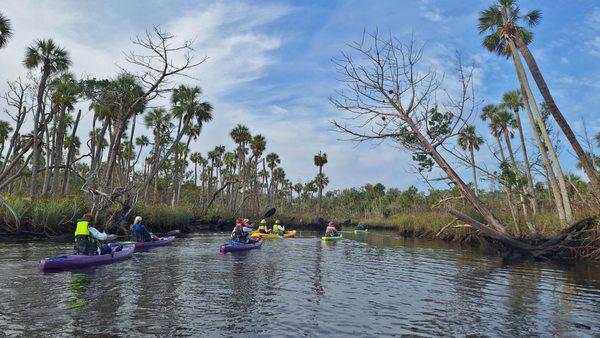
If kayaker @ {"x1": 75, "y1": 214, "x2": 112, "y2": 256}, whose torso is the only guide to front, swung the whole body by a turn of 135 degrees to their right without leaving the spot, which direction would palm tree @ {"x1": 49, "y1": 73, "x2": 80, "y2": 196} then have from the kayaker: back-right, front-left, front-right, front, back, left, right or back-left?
back

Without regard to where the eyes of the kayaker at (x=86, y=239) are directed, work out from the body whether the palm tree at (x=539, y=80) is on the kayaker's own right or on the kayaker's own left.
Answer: on the kayaker's own right

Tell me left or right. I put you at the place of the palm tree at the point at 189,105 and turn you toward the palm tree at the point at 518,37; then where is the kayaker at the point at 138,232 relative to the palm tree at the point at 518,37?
right

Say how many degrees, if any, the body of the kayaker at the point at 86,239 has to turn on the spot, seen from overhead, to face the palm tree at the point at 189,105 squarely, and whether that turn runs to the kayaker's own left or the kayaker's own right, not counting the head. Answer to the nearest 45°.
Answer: approximately 45° to the kayaker's own left

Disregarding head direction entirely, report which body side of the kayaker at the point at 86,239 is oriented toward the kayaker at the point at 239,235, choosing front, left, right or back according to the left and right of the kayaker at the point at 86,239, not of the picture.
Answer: front

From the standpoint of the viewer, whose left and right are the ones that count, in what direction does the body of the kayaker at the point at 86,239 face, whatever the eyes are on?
facing away from the viewer and to the right of the viewer
